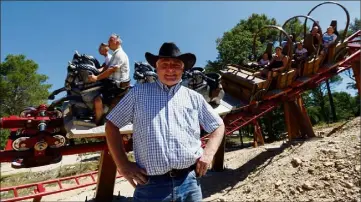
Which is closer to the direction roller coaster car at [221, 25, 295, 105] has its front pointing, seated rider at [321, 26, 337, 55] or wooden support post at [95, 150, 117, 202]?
the wooden support post

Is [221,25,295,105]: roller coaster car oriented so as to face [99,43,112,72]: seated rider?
yes

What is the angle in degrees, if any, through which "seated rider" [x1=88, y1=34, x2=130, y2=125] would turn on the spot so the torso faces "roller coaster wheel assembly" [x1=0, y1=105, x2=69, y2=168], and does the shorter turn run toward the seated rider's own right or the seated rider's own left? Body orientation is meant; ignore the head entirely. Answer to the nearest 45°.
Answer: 0° — they already face it

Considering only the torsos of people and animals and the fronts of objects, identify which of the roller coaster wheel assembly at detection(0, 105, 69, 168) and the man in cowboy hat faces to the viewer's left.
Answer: the roller coaster wheel assembly

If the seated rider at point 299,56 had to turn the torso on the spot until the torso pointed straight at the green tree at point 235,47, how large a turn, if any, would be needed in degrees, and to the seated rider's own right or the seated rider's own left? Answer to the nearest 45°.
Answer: approximately 90° to the seated rider's own right

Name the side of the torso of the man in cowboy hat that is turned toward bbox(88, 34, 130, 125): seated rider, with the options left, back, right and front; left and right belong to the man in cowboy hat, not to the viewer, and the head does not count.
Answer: back

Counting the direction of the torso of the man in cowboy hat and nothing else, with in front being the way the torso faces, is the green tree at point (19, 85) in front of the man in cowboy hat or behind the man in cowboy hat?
behind

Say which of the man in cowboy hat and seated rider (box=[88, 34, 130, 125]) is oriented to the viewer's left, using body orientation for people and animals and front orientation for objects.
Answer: the seated rider

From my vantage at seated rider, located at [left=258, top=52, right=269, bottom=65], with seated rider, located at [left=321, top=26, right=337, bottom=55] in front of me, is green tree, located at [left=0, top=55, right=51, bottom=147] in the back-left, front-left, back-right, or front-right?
back-left

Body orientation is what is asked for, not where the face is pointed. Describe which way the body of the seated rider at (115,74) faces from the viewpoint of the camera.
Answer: to the viewer's left

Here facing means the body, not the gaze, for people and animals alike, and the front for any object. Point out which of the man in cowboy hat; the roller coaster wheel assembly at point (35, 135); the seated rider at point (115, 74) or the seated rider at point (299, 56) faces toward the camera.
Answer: the man in cowboy hat

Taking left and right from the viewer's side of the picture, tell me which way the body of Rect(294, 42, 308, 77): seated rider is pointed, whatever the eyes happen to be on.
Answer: facing to the left of the viewer
